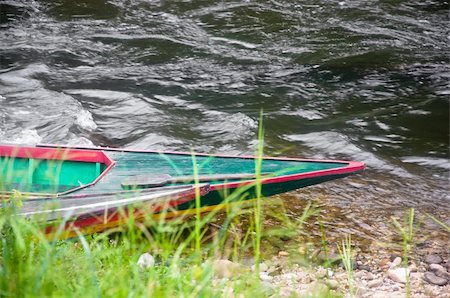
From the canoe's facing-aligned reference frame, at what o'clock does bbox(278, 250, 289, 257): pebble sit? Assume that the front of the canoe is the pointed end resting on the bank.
The pebble is roughly at 1 o'clock from the canoe.

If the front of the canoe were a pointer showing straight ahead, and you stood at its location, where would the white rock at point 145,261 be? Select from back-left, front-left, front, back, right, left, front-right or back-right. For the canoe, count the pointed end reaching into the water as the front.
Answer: right

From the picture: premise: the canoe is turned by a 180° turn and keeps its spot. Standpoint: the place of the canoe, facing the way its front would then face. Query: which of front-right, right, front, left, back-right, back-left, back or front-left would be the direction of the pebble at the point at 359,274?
back-left

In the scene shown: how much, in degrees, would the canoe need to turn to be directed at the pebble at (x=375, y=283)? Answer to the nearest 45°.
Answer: approximately 45° to its right

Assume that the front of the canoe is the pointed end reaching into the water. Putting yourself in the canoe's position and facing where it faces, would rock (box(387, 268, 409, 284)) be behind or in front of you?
in front

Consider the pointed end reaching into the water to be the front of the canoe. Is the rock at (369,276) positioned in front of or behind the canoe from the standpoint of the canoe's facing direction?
in front

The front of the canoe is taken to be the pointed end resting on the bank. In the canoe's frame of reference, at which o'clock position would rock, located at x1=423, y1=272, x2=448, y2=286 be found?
The rock is roughly at 1 o'clock from the canoe.

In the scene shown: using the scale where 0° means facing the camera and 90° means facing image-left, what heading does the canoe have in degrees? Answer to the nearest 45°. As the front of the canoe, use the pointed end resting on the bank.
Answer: approximately 270°

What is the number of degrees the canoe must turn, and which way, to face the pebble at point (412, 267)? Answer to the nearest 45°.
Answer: approximately 45° to its right

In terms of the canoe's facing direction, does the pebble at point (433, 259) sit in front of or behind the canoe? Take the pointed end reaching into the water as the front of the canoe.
in front

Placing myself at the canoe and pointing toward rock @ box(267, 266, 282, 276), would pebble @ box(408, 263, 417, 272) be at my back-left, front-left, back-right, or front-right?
front-left
